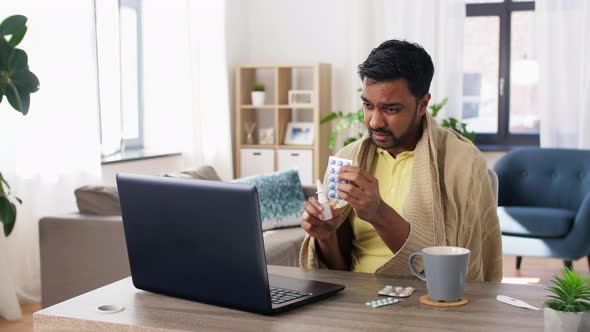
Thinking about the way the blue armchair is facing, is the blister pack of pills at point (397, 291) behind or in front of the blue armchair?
in front

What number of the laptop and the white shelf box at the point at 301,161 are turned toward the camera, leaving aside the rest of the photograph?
1

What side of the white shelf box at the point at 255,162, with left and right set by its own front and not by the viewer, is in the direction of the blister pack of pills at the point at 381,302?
front

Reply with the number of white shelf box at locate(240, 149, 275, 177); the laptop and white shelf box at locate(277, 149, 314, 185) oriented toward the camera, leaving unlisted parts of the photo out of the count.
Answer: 2

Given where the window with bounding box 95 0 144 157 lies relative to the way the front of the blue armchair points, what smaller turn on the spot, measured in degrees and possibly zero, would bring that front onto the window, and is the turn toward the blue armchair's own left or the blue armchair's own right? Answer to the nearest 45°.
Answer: approximately 45° to the blue armchair's own right

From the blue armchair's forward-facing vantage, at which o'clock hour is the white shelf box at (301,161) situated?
The white shelf box is roughly at 2 o'clock from the blue armchair.

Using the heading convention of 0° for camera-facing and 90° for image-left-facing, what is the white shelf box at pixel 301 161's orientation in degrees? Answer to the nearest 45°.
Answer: approximately 0°

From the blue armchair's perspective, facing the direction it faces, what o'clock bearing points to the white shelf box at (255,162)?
The white shelf box is roughly at 2 o'clock from the blue armchair.

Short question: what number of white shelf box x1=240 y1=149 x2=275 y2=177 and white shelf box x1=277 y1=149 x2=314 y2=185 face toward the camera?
2

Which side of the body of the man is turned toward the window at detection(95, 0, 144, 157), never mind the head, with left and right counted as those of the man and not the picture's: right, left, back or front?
right

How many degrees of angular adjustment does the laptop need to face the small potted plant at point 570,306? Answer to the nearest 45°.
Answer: approximately 90° to its right

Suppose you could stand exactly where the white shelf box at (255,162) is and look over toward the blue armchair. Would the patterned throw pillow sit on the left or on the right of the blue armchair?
right

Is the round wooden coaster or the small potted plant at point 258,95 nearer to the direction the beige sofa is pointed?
the round wooden coaster
